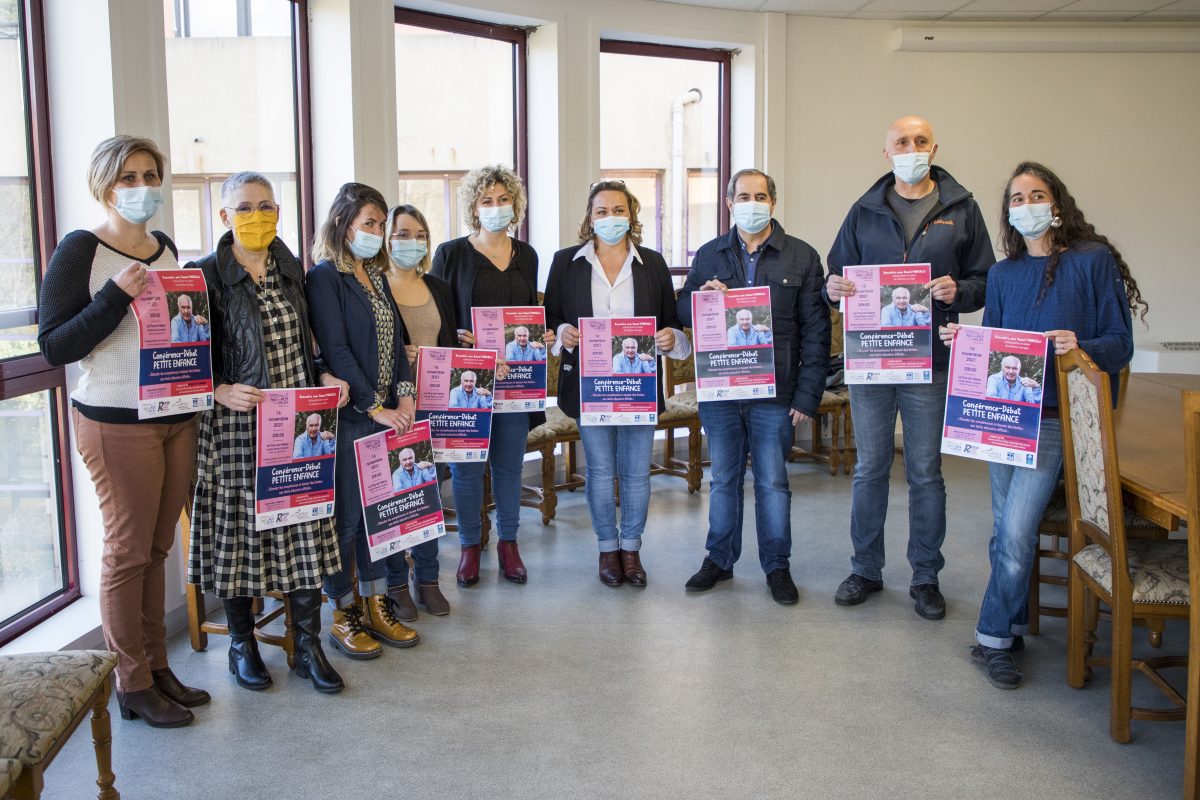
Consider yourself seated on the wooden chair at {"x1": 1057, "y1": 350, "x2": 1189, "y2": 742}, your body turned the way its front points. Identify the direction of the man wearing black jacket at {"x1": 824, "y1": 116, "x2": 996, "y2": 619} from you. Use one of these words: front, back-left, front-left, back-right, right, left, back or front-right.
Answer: left

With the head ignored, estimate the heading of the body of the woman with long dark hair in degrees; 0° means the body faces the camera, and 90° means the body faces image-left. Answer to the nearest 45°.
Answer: approximately 45°

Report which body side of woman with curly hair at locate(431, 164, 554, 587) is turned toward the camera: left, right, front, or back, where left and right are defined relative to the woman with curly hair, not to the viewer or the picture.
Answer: front

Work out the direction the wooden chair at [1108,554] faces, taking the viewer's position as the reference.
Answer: facing away from the viewer and to the right of the viewer

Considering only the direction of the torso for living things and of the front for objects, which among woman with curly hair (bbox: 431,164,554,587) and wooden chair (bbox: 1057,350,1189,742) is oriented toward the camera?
the woman with curly hair

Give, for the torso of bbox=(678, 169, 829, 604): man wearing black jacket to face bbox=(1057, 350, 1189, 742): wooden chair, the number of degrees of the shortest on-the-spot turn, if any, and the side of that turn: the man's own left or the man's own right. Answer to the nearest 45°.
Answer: approximately 45° to the man's own left

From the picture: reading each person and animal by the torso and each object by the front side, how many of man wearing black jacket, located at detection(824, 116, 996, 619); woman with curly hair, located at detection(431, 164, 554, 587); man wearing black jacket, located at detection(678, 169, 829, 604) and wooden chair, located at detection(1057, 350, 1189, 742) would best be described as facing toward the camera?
3

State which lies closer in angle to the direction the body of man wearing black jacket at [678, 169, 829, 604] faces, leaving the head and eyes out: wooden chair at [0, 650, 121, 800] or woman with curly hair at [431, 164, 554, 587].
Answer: the wooden chair

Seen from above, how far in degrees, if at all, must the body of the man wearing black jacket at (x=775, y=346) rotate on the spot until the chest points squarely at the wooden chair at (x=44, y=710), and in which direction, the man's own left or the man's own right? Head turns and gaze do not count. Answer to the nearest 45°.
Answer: approximately 45° to the man's own right

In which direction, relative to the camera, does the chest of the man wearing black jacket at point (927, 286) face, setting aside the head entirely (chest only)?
toward the camera

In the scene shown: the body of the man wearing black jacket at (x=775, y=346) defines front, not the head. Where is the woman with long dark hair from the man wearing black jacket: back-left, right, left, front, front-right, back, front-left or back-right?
front-left
